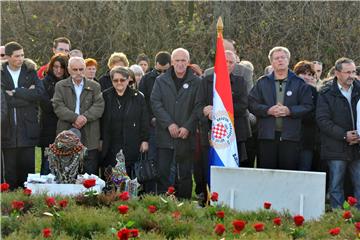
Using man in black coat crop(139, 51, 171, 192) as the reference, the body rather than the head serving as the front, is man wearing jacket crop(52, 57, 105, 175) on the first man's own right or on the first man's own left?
on the first man's own right

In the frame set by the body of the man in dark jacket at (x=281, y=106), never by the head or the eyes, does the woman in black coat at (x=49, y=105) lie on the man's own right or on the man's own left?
on the man's own right

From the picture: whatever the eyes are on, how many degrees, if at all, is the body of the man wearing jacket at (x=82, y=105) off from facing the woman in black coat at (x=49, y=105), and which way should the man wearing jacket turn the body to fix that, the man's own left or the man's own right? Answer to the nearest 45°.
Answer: approximately 135° to the man's own right

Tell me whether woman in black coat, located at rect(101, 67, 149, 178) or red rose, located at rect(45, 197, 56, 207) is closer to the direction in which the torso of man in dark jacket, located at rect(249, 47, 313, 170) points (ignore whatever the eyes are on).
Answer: the red rose

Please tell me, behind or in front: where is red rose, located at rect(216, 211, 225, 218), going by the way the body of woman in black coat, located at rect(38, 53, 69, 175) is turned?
in front

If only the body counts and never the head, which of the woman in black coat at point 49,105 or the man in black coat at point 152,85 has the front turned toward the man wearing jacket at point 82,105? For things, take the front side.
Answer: the woman in black coat

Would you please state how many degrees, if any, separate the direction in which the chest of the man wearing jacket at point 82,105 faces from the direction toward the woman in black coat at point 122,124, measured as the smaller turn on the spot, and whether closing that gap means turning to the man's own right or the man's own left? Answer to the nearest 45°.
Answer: approximately 90° to the man's own left

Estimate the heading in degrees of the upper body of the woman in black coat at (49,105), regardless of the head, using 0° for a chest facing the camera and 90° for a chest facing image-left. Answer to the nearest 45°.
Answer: approximately 315°

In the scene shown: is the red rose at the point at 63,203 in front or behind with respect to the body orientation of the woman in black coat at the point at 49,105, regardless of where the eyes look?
in front

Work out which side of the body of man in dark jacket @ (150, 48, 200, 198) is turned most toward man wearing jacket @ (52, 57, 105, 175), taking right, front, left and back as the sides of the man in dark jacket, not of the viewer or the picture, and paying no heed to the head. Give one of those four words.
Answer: right
